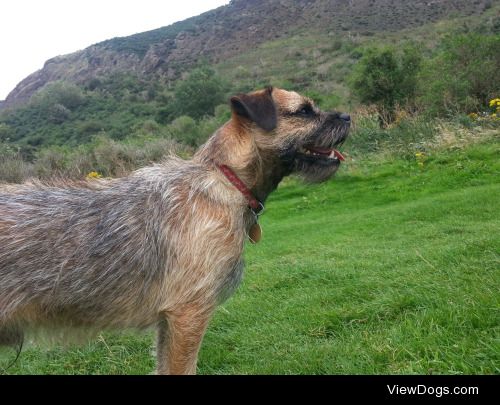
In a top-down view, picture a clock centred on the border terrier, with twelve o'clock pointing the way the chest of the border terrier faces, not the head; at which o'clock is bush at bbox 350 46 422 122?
The bush is roughly at 10 o'clock from the border terrier.

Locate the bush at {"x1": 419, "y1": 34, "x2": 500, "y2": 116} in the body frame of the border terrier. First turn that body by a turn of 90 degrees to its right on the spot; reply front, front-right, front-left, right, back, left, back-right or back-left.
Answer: back-left

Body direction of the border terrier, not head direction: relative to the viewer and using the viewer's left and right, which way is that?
facing to the right of the viewer
